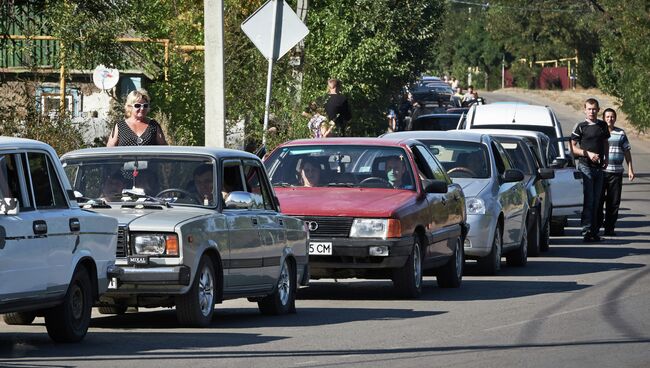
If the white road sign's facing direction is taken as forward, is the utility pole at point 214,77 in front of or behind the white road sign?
behind

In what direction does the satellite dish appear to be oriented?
toward the camera

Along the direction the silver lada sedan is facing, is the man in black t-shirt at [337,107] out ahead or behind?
behind

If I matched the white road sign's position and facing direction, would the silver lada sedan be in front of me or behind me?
behind

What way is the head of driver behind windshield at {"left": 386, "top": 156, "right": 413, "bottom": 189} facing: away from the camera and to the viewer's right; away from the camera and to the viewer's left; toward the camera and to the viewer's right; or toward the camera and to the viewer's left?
toward the camera and to the viewer's left

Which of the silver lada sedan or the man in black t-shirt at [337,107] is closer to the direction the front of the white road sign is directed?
the man in black t-shirt

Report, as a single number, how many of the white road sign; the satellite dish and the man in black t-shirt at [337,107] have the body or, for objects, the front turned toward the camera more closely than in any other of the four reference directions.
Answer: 1

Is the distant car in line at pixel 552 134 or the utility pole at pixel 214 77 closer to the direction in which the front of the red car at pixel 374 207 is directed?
the utility pole

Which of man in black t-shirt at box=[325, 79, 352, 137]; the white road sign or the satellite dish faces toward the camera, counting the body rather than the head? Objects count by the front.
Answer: the satellite dish

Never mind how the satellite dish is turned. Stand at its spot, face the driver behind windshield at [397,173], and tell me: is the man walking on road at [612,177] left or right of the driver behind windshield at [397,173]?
left

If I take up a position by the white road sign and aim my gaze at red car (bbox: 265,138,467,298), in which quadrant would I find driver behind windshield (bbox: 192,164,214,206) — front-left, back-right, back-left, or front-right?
front-right

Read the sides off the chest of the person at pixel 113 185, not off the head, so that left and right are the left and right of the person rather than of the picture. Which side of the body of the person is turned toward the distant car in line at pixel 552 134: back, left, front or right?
back

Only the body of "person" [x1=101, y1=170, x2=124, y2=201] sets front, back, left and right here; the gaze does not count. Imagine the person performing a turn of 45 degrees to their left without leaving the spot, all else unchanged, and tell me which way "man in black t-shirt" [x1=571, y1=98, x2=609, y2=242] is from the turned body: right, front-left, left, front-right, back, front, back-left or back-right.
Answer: back-left

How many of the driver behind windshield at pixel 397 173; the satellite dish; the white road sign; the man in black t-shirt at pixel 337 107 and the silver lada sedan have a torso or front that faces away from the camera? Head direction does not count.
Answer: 2

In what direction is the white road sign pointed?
away from the camera

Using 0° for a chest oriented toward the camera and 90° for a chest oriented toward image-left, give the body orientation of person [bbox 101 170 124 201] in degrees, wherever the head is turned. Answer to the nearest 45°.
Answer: approximately 45°

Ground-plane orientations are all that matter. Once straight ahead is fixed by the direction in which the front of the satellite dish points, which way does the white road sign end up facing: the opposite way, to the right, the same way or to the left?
the opposite way

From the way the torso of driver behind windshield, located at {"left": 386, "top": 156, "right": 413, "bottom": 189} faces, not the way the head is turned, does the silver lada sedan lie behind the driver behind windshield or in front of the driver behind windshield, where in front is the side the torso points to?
in front
